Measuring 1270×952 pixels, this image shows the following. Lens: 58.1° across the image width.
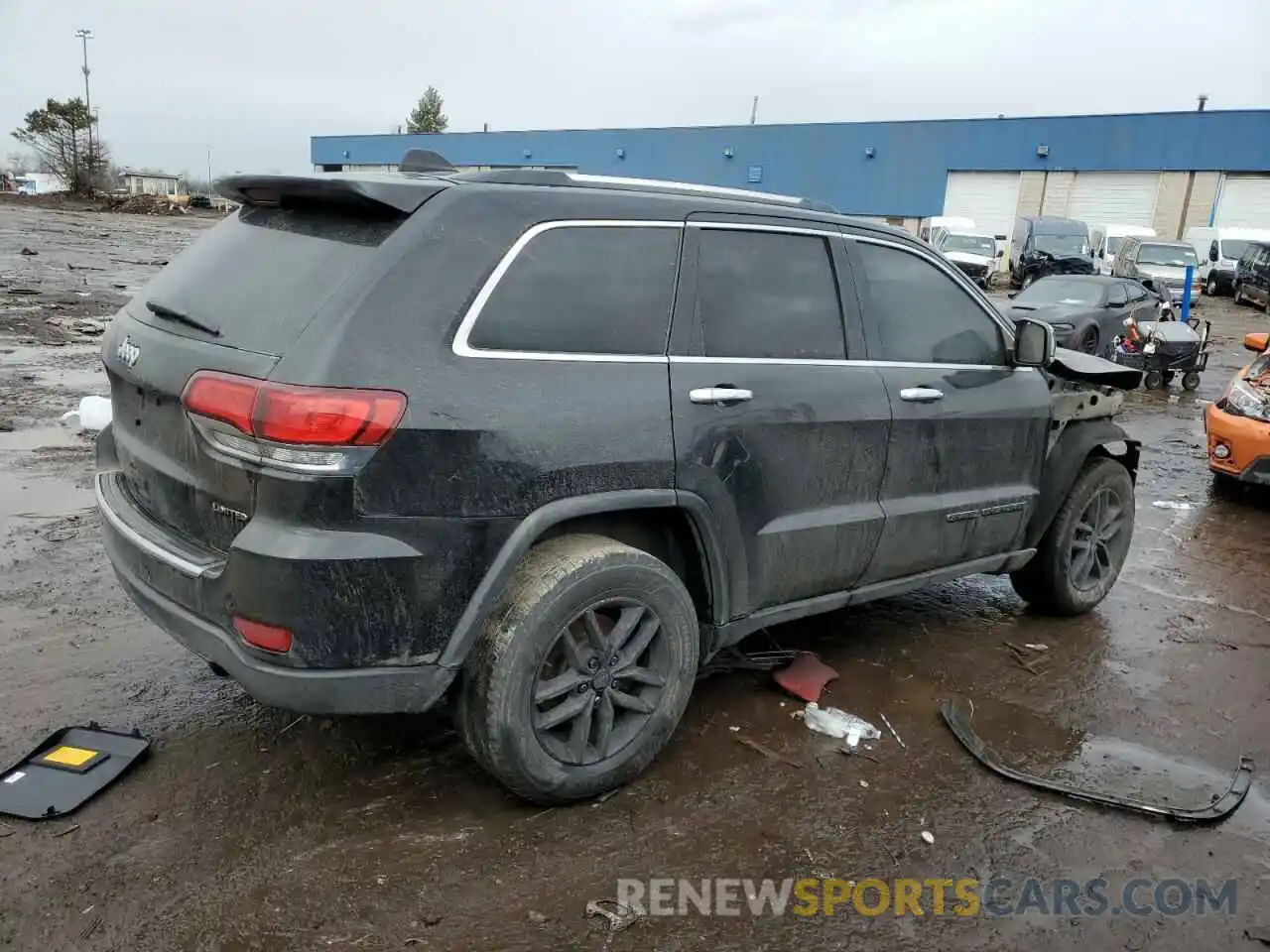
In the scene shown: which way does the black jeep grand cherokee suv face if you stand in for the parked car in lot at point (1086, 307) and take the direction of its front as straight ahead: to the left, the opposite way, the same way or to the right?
the opposite way

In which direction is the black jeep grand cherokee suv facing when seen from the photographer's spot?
facing away from the viewer and to the right of the viewer

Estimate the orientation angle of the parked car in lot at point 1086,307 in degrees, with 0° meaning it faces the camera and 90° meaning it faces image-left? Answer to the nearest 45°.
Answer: approximately 45°

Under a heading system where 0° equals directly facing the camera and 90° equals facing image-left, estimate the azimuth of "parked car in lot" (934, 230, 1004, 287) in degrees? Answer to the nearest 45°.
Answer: approximately 315°

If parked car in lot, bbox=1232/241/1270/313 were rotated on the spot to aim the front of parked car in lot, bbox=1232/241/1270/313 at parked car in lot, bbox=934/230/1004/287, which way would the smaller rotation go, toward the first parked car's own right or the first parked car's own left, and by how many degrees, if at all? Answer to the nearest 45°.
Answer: approximately 45° to the first parked car's own right

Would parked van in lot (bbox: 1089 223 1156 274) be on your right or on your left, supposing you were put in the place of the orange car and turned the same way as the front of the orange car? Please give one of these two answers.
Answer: on your right

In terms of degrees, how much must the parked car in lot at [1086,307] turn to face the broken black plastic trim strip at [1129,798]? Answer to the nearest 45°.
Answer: approximately 45° to its left

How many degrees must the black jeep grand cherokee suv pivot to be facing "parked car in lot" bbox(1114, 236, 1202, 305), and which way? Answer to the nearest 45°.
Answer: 0° — it already faces it

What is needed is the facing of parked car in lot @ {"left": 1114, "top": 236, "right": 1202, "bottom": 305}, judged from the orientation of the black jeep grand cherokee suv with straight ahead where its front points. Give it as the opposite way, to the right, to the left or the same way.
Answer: the opposite way

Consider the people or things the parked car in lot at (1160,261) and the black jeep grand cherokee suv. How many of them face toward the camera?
1
